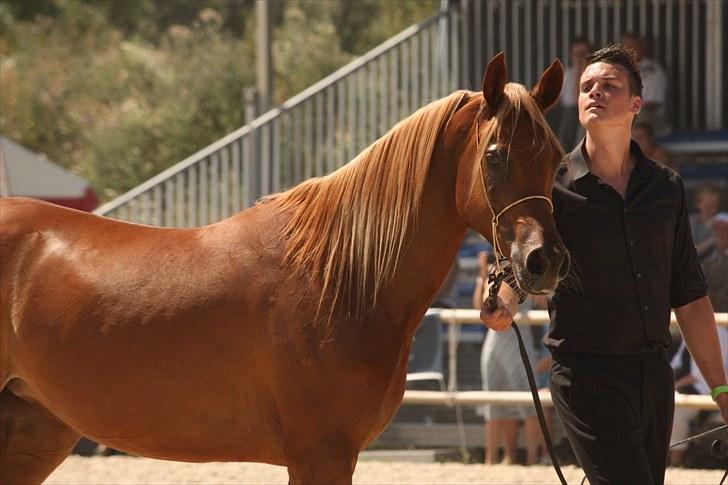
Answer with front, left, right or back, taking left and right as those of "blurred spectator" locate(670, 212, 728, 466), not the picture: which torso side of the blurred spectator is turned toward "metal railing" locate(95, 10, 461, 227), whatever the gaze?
right

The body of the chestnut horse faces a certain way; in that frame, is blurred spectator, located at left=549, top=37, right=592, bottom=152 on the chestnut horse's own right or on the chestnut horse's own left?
on the chestnut horse's own left

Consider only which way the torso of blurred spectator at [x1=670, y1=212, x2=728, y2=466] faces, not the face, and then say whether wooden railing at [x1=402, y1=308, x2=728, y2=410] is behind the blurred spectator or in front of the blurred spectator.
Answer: in front

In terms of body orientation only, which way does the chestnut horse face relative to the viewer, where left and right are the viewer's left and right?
facing to the right of the viewer

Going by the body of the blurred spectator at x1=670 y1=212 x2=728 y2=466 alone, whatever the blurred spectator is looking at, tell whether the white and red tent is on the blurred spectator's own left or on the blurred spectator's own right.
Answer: on the blurred spectator's own right

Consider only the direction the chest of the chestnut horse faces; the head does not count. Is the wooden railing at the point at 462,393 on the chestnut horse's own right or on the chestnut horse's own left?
on the chestnut horse's own left
